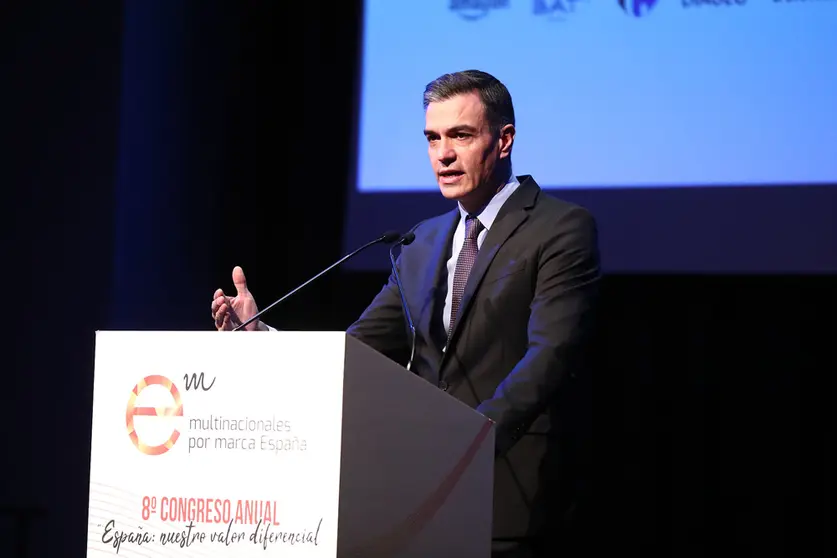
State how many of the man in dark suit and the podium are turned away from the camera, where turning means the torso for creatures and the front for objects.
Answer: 0

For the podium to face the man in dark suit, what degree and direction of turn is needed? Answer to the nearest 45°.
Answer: approximately 180°

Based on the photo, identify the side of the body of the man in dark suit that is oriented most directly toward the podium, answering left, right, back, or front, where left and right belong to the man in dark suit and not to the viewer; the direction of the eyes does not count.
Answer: front

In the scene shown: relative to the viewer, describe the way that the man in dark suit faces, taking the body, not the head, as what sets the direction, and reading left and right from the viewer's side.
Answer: facing the viewer and to the left of the viewer
